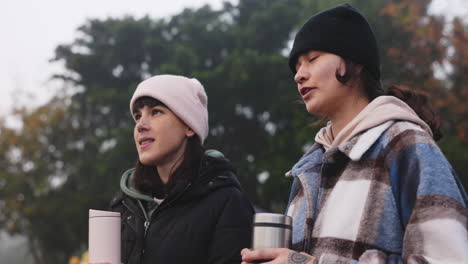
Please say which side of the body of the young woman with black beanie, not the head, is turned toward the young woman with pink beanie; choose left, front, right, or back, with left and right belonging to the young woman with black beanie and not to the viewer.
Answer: right

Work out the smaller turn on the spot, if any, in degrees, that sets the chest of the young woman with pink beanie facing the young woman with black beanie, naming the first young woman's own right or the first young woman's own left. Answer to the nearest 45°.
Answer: approximately 90° to the first young woman's own left

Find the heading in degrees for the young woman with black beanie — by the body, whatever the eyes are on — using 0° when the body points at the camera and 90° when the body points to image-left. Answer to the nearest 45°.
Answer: approximately 45°

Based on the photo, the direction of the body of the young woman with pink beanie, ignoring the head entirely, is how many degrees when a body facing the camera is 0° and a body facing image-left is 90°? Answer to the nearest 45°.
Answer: approximately 45°
